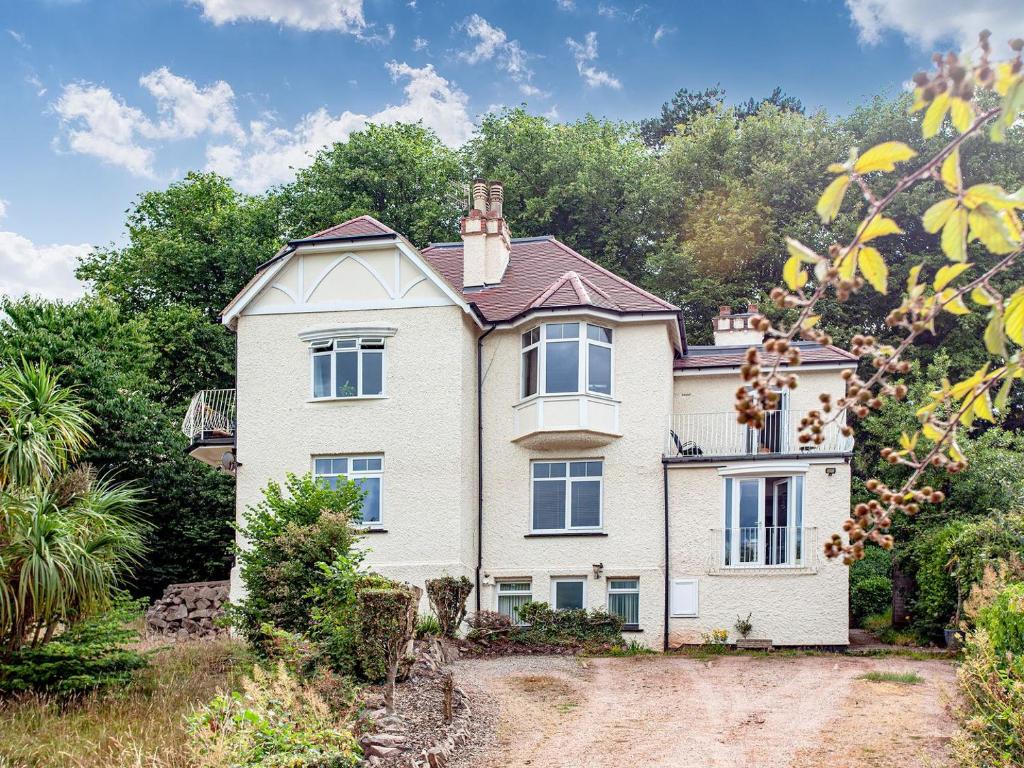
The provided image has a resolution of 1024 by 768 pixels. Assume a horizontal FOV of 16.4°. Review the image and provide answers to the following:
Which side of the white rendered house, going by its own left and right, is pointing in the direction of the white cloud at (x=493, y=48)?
back

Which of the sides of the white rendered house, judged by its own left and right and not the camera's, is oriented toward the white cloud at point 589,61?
back

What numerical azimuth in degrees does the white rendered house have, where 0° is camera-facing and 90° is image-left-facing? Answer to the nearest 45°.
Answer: approximately 0°

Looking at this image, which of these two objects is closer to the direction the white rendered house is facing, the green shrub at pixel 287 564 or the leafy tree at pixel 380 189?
the green shrub

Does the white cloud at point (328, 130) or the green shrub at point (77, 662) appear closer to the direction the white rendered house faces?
the green shrub

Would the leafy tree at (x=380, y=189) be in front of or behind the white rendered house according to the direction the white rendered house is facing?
behind
